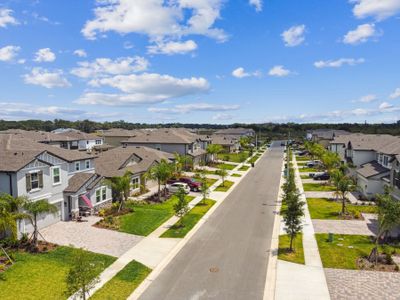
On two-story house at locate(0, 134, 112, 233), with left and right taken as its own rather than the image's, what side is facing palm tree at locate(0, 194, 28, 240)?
right

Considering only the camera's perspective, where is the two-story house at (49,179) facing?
facing the viewer and to the right of the viewer

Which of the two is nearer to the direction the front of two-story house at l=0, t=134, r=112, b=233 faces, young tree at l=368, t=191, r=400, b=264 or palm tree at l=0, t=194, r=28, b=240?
the young tree

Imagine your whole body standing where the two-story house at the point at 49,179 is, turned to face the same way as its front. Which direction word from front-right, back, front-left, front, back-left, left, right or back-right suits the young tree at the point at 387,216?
front
